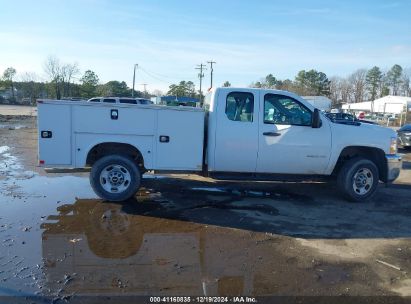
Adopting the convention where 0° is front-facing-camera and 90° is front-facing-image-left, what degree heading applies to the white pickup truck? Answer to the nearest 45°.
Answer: approximately 270°
